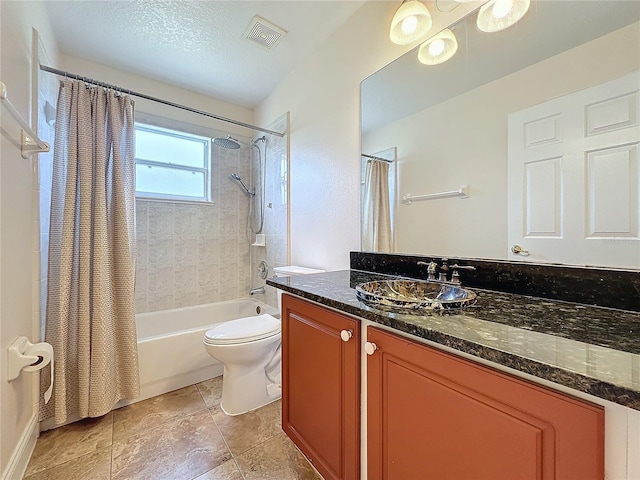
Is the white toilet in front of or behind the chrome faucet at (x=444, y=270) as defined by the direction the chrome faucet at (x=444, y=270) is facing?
in front

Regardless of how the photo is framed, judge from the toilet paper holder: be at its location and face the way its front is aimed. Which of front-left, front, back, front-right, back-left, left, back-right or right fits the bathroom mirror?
front-right

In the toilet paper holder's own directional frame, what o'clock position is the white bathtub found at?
The white bathtub is roughly at 11 o'clock from the toilet paper holder.

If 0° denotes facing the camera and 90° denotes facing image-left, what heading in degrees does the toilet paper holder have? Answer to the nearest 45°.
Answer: approximately 270°

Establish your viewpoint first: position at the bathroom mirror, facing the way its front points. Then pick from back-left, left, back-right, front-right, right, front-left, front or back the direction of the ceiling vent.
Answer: front-right

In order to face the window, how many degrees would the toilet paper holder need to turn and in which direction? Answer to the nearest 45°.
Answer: approximately 45° to its left

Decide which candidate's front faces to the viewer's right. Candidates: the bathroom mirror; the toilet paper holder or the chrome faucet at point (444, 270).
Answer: the toilet paper holder

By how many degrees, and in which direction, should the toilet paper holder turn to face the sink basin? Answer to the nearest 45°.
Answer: approximately 45° to its right
